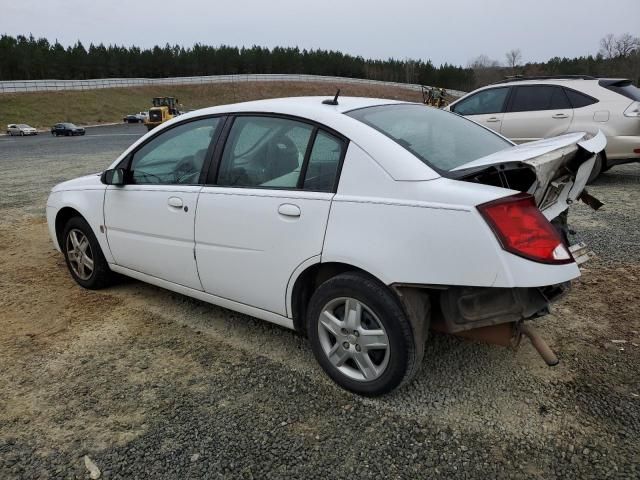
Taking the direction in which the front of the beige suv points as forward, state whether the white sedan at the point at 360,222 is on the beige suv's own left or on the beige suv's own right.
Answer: on the beige suv's own left

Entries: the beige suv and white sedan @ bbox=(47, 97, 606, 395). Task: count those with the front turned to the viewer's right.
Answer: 0

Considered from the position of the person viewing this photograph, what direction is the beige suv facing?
facing away from the viewer and to the left of the viewer

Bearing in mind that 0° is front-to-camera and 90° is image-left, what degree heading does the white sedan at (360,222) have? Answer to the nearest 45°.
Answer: approximately 135°

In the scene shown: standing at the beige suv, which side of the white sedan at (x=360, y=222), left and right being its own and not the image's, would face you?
right
